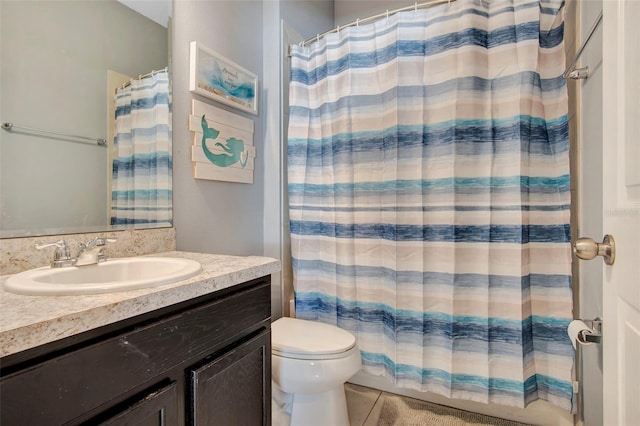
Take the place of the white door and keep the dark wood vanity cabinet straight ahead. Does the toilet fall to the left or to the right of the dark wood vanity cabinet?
right

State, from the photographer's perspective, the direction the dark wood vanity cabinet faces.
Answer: facing the viewer and to the right of the viewer

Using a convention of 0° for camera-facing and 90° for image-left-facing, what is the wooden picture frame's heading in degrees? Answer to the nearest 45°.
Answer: approximately 315°

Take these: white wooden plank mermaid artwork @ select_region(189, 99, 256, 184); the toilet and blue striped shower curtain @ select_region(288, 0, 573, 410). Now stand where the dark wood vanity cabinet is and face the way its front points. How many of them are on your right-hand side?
0

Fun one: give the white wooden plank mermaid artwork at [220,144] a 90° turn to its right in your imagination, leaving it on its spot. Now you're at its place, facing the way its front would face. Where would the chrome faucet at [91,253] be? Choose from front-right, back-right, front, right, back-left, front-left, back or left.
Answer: front

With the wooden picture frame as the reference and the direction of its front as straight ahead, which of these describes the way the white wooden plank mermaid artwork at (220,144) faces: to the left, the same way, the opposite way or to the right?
the same way

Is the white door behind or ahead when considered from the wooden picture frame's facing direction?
ahead

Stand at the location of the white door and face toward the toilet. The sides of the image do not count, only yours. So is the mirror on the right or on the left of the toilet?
left

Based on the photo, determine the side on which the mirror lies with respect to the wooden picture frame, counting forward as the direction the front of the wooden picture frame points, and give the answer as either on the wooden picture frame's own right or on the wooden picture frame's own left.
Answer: on the wooden picture frame's own right

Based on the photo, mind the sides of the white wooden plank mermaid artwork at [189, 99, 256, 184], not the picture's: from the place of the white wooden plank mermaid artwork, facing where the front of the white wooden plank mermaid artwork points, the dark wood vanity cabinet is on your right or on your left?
on your right

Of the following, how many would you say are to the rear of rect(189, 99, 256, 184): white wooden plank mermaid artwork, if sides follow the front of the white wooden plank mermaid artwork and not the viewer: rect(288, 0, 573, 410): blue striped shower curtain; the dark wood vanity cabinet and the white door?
0

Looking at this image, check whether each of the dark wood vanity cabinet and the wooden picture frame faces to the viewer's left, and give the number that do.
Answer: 0

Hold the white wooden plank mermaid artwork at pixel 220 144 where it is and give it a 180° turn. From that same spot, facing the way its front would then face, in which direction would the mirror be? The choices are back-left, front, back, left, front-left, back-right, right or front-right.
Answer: left
